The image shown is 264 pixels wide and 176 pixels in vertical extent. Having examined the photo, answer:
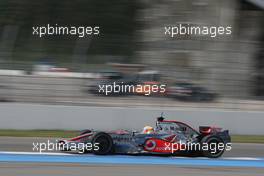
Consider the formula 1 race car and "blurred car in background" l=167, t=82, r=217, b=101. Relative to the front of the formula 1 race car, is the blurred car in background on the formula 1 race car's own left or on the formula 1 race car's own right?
on the formula 1 race car's own right

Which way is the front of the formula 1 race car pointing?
to the viewer's left
